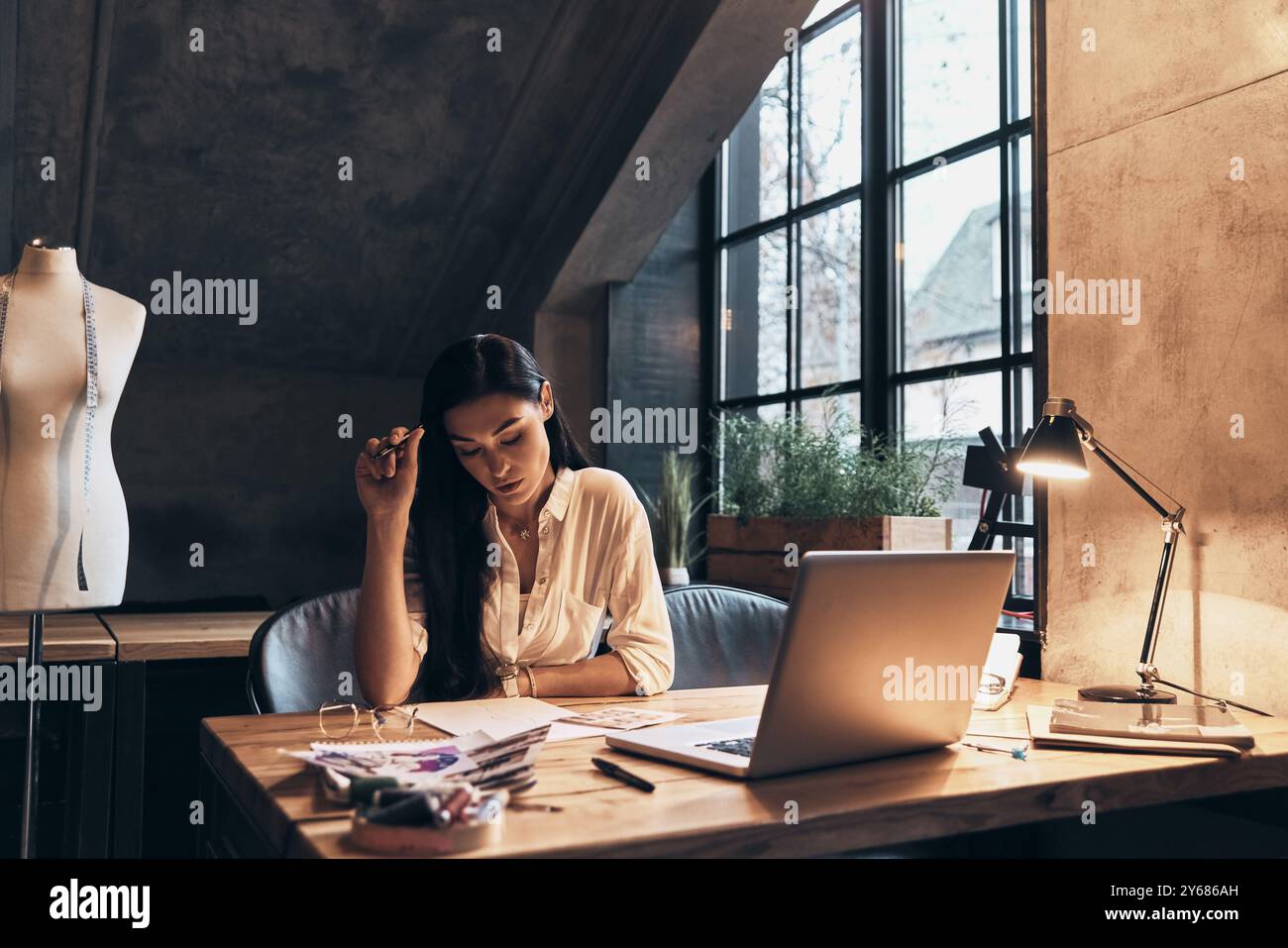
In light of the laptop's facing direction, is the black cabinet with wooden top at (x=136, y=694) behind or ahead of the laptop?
ahead

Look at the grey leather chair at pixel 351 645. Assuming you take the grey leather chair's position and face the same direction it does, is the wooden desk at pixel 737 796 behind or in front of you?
in front

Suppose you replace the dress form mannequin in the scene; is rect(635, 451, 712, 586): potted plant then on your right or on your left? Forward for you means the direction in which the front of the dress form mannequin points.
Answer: on your left

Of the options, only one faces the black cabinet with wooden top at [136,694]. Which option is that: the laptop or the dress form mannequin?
the laptop

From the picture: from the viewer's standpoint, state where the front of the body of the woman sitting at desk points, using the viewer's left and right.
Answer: facing the viewer

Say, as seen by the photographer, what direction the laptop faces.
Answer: facing away from the viewer and to the left of the viewer

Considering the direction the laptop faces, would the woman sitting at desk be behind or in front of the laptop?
in front

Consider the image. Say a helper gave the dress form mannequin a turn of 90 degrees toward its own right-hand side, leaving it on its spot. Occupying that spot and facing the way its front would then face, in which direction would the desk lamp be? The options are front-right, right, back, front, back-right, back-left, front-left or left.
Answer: back-left

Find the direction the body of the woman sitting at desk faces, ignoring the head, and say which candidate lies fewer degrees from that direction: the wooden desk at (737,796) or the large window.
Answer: the wooden desk

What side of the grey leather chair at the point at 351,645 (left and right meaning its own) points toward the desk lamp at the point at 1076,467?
left

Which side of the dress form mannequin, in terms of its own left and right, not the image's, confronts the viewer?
front

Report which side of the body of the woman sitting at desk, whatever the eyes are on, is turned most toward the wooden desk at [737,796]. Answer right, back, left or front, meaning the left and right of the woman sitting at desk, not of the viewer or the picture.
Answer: front

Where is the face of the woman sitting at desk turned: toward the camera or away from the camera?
toward the camera

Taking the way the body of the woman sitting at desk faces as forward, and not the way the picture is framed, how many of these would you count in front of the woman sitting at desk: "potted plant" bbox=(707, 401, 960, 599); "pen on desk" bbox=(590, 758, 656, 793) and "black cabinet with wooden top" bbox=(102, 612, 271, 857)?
1
